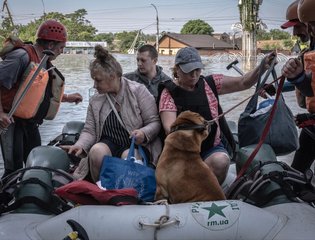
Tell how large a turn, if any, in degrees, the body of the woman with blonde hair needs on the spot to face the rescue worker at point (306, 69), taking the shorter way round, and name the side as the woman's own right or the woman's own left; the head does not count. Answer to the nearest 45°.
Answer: approximately 90° to the woman's own left

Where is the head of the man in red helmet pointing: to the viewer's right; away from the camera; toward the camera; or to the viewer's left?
to the viewer's right

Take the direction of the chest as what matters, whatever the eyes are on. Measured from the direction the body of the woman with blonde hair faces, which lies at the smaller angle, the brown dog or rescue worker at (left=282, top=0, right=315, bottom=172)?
the brown dog

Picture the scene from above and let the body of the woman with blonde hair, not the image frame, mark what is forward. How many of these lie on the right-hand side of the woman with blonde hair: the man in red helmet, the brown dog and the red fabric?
1

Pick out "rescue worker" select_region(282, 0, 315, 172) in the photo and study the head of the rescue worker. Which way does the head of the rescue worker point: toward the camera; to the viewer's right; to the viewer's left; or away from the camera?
to the viewer's left

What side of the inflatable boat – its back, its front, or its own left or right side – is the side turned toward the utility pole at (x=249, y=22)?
back

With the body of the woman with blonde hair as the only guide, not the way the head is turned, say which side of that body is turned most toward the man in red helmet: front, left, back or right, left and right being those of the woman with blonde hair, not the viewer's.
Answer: right

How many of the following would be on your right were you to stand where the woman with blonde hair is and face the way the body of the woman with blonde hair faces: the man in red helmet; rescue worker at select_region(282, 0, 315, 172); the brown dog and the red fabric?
1

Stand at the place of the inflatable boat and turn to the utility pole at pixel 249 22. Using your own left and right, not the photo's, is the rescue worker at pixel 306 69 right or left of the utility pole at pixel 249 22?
right

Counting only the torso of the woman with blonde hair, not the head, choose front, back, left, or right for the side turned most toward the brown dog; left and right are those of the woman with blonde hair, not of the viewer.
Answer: left

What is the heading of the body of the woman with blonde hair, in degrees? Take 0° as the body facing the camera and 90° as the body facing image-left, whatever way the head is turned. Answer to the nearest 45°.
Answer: approximately 45°
